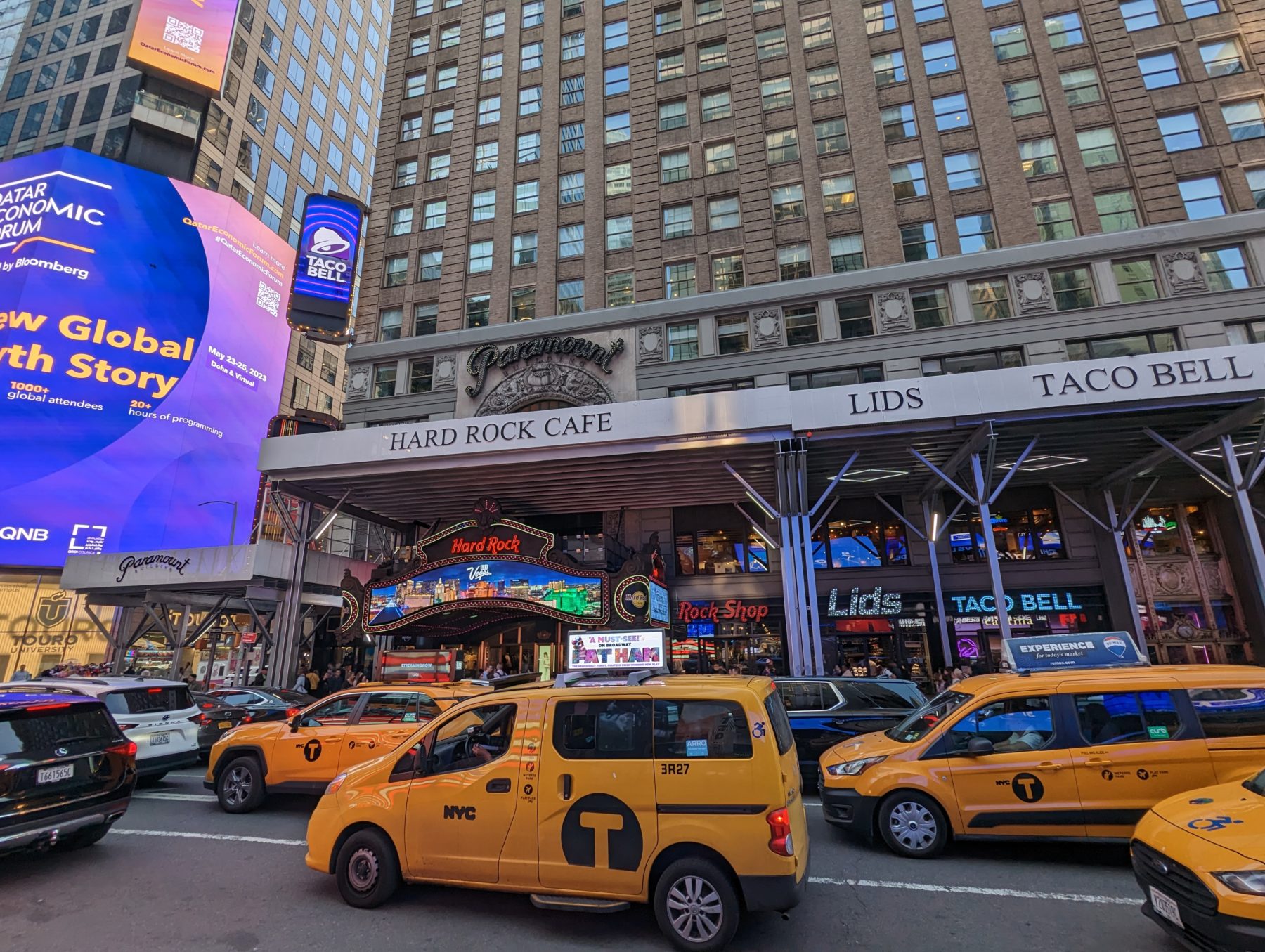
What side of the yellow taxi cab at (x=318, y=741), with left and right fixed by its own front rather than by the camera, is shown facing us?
left

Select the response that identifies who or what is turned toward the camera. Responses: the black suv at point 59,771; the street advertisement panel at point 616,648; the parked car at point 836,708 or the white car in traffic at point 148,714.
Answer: the street advertisement panel

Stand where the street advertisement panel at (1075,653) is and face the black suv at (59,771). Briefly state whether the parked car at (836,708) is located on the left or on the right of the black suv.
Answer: right

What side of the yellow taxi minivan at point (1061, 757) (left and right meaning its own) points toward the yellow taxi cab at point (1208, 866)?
left

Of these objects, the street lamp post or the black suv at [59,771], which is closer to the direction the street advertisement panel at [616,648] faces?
the black suv

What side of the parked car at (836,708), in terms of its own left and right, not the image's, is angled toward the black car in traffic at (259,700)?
front

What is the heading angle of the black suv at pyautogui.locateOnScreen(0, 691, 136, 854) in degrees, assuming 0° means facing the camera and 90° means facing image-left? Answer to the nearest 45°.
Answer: approximately 135°

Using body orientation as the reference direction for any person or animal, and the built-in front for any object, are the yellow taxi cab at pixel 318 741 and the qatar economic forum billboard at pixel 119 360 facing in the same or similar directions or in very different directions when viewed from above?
very different directions

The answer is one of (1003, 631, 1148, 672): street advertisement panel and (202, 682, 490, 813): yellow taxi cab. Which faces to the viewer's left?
the yellow taxi cab

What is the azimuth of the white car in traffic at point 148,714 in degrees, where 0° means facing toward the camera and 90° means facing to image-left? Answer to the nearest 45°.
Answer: approximately 135°
